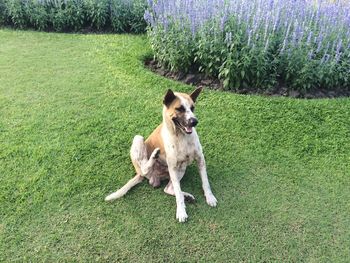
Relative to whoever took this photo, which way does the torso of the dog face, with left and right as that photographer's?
facing the viewer and to the right of the viewer
